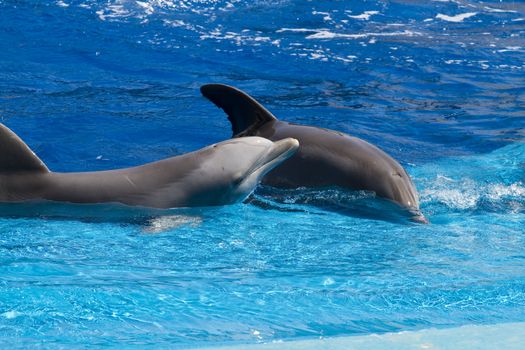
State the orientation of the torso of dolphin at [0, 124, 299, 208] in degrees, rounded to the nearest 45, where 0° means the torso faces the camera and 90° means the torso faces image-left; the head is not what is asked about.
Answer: approximately 270°

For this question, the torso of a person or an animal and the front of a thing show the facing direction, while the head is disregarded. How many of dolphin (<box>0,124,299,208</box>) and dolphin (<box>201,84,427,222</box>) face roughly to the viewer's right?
2

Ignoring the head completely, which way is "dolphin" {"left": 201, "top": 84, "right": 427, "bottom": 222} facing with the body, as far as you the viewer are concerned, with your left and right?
facing to the right of the viewer

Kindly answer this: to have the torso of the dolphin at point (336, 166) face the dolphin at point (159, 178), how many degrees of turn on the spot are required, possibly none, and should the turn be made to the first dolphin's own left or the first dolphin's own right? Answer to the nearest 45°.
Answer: approximately 180°

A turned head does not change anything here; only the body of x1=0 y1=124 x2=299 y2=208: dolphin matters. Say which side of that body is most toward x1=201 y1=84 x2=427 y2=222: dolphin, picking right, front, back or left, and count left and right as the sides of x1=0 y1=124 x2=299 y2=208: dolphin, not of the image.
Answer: front
